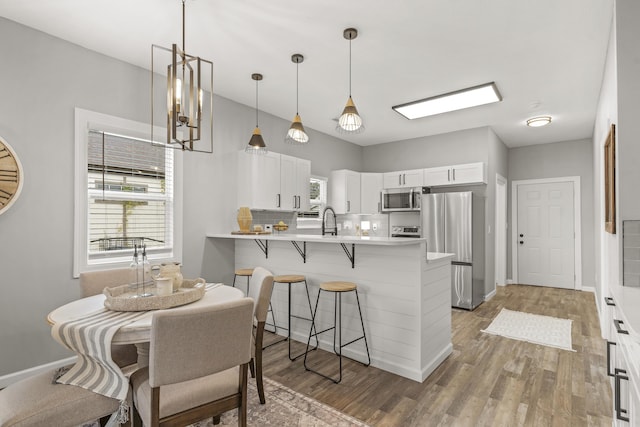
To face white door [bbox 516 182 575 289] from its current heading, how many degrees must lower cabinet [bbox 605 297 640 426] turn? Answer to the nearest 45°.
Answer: approximately 90° to its right

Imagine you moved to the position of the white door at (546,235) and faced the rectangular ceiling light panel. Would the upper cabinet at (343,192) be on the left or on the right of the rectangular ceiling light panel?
right

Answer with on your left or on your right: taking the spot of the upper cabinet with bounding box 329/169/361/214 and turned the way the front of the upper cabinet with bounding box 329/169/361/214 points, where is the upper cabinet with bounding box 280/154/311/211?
on your right

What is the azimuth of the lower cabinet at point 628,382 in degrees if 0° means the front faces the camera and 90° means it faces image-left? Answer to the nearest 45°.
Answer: approximately 90°

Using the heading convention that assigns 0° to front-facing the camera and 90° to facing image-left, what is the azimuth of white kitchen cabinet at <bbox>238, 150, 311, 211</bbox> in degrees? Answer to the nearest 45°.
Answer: approximately 315°

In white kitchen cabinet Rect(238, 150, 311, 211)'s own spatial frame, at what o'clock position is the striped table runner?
The striped table runner is roughly at 2 o'clock from the white kitchen cabinet.

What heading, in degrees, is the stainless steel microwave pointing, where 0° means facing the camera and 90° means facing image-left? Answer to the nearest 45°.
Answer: approximately 0°

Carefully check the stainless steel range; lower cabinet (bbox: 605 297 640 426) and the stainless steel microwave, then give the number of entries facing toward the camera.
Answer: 2
